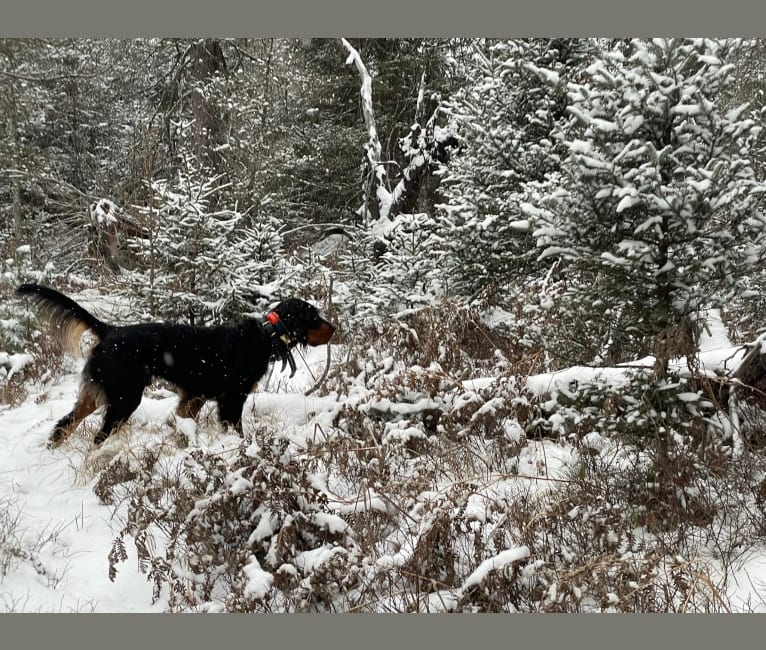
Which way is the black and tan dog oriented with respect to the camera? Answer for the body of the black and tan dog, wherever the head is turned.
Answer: to the viewer's right
